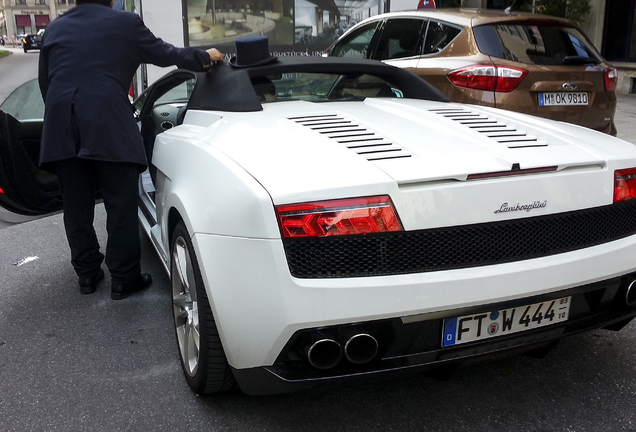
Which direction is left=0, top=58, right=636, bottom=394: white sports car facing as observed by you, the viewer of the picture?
facing away from the viewer and to the left of the viewer

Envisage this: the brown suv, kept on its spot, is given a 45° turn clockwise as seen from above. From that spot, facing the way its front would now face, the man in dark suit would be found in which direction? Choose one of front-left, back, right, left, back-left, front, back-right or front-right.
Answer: back-left

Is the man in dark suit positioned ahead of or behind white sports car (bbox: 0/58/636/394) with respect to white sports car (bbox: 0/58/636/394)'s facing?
ahead

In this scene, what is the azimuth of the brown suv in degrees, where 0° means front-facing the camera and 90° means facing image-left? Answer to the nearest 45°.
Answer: approximately 135°

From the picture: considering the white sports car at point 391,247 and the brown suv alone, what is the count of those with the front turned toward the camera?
0
